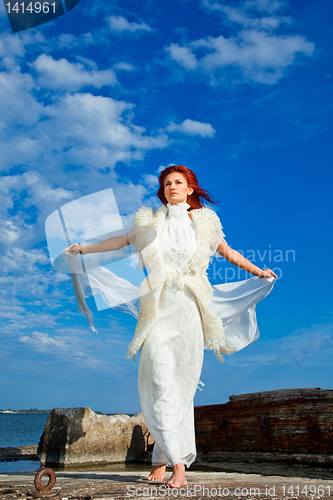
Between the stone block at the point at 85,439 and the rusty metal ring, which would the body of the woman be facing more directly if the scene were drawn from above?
the rusty metal ring

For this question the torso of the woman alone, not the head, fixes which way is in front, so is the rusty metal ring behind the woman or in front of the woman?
in front

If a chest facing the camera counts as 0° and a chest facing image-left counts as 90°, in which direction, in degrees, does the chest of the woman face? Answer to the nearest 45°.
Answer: approximately 0°

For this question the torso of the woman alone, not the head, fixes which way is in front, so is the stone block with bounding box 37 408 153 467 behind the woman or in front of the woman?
behind

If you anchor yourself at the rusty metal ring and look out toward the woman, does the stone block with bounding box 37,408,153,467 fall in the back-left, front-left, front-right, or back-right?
front-left

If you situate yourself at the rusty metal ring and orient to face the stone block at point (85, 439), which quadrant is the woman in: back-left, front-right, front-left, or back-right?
front-right

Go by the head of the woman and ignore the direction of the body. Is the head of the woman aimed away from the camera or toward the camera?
toward the camera
